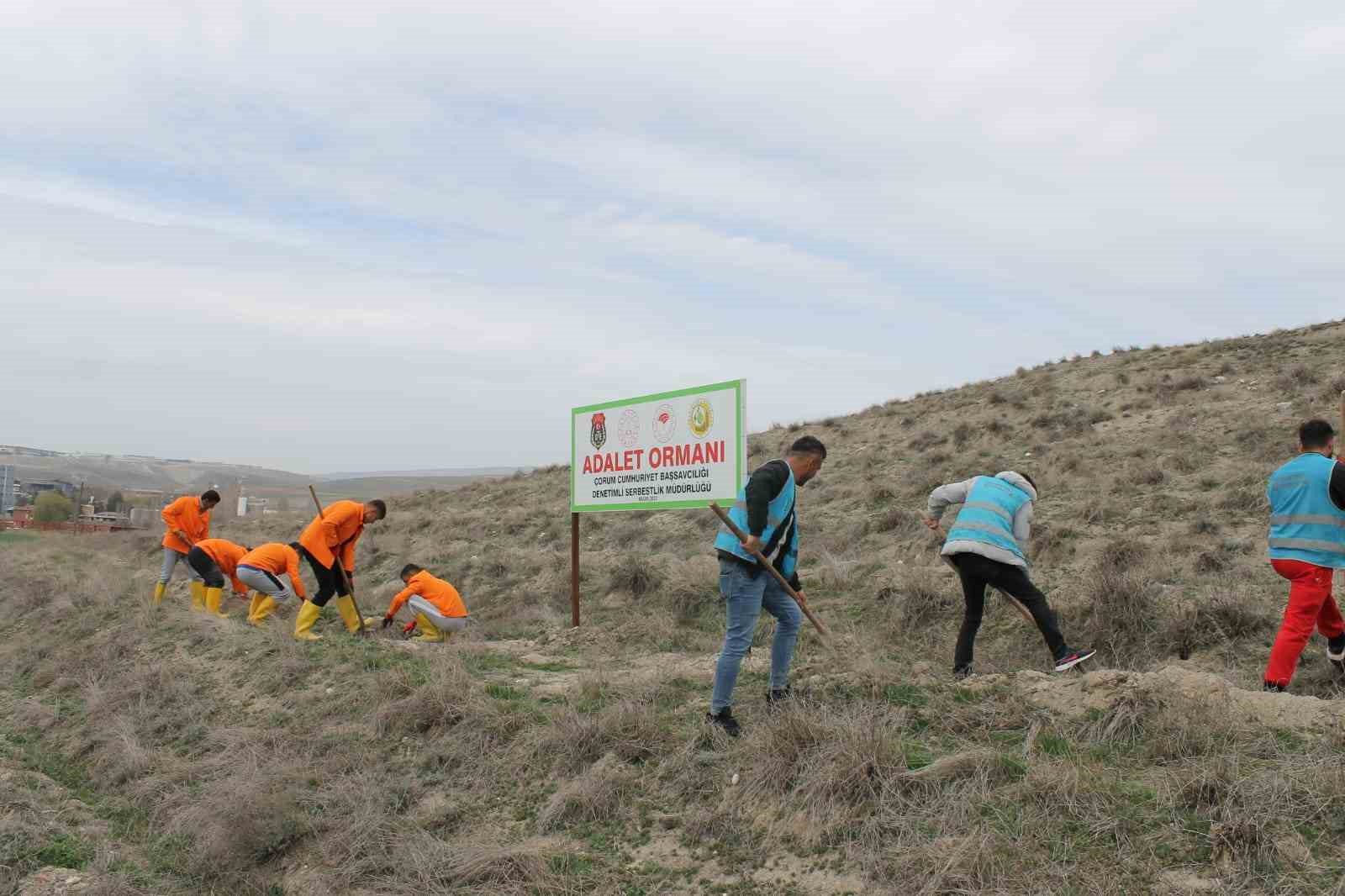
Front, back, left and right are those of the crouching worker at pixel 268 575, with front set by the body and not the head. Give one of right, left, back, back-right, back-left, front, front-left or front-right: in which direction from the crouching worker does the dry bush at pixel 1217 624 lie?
front-right

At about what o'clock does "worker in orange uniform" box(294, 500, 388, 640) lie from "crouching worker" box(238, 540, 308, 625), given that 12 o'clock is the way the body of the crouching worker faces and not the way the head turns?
The worker in orange uniform is roughly at 2 o'clock from the crouching worker.

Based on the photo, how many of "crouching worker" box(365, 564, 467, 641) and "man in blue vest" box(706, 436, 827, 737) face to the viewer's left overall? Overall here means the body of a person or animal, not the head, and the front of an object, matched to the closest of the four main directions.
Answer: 1

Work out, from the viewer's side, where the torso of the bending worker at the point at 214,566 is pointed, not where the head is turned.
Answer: to the viewer's right

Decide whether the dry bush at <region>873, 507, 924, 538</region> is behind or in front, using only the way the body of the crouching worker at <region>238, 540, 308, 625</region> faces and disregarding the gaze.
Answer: in front

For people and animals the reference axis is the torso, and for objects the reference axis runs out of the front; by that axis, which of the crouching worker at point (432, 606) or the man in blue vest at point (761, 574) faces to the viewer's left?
the crouching worker

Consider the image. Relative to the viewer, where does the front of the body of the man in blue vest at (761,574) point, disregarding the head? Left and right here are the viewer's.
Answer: facing to the right of the viewer

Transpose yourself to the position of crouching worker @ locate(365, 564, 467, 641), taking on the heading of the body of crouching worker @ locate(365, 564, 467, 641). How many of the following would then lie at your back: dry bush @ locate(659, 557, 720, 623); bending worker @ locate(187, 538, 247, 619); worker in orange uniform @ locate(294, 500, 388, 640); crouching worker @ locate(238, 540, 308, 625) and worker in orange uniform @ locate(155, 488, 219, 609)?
1

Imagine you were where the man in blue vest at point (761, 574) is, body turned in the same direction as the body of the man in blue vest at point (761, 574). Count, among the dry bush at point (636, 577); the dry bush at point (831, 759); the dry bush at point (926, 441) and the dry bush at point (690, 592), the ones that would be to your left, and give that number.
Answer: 3

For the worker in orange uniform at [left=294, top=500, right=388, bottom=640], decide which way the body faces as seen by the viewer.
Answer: to the viewer's right

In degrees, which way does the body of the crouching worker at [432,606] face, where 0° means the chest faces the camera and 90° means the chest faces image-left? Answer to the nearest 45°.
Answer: approximately 90°

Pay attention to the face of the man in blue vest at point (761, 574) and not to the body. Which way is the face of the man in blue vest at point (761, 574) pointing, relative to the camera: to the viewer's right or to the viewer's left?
to the viewer's right

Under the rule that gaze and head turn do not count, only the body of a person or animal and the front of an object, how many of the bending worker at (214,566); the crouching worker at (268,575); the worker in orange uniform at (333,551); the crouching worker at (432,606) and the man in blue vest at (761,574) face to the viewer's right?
4

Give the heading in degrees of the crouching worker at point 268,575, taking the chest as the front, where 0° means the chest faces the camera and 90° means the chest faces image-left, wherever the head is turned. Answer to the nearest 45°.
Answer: approximately 270°
